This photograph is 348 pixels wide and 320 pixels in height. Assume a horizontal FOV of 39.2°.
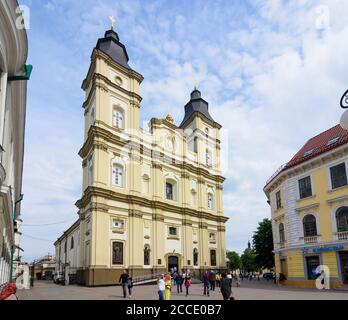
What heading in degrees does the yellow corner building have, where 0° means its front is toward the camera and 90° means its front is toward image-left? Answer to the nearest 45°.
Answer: approximately 45°

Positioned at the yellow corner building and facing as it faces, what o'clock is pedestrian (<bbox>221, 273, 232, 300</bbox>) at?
The pedestrian is roughly at 11 o'clock from the yellow corner building.

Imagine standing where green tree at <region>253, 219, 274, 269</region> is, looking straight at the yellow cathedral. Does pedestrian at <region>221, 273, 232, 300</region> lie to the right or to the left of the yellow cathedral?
left

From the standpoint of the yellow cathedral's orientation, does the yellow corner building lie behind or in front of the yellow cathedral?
in front

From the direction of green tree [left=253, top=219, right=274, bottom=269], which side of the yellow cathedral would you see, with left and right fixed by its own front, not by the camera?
left

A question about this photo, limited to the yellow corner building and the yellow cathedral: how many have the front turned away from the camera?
0

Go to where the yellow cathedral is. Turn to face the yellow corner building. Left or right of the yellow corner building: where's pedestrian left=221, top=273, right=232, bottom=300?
right

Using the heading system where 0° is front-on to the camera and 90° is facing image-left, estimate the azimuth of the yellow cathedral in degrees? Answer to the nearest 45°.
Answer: approximately 315°

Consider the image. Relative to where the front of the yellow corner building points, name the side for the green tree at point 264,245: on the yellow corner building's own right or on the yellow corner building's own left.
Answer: on the yellow corner building's own right
